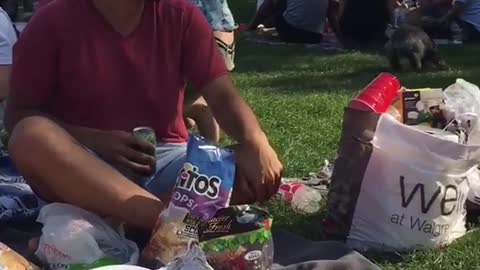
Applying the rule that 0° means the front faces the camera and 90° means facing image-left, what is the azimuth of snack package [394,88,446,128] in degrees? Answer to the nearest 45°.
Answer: approximately 0°

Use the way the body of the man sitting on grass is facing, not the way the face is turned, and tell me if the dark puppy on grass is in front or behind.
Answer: behind

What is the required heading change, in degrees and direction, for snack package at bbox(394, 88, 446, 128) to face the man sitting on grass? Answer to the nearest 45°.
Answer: approximately 45° to its right

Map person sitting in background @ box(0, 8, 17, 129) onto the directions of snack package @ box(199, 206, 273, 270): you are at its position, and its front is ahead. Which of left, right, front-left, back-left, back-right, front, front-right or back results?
back-right

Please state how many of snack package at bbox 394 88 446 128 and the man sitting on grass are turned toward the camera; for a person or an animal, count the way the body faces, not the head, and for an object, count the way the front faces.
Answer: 2

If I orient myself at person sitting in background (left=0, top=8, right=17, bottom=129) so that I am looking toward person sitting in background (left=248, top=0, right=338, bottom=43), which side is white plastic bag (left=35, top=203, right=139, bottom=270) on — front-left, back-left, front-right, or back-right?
back-right
